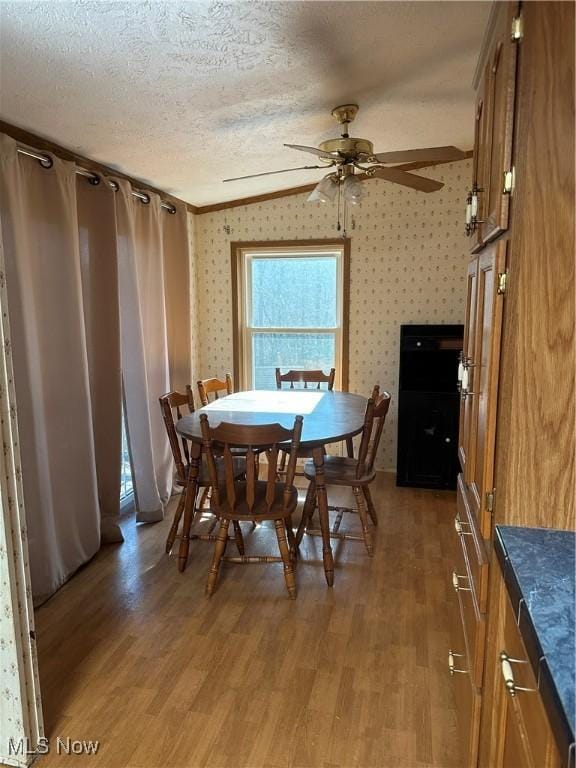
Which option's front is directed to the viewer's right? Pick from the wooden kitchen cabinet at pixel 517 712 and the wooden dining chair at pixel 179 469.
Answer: the wooden dining chair

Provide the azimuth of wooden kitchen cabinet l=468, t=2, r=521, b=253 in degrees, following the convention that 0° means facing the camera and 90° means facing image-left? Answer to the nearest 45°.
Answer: approximately 90°

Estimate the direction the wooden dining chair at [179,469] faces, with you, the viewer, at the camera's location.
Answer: facing to the right of the viewer

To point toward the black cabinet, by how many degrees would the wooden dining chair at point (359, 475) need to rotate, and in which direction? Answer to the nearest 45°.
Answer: approximately 135° to its right

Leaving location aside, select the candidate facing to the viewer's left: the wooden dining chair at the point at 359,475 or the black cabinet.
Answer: the wooden dining chair

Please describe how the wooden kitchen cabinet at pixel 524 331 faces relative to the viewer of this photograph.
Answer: facing to the left of the viewer

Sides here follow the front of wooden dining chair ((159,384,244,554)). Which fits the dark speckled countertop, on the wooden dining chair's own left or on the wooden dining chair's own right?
on the wooden dining chair's own right

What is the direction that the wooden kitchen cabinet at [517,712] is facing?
to the viewer's left

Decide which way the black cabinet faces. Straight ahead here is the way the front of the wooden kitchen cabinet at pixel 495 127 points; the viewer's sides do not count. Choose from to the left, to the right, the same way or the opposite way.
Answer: to the left

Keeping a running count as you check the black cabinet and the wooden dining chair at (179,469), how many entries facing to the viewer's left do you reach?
0

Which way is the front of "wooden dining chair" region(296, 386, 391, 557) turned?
to the viewer's left

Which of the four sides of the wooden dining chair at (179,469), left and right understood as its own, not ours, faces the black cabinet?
front

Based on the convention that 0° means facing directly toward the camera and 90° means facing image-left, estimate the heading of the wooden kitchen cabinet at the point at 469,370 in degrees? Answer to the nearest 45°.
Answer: approximately 90°
